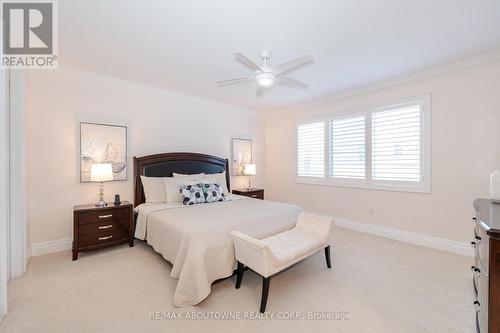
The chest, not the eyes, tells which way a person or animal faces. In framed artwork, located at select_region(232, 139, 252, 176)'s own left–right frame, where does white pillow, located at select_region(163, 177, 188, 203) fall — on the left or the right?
on its right

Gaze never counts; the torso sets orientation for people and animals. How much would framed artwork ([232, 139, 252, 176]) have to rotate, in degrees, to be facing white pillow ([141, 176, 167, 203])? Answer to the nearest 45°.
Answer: approximately 90° to its right

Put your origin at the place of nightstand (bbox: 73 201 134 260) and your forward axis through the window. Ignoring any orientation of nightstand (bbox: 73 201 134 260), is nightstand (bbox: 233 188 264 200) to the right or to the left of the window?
left

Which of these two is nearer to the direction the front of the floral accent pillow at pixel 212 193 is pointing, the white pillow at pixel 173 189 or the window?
the window

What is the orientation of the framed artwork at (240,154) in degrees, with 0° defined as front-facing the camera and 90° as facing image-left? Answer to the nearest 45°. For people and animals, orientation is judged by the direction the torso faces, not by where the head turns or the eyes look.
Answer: approximately 315°

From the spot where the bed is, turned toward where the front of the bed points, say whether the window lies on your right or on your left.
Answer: on your left

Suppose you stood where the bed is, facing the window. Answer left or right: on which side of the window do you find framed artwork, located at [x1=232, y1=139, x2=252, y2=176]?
left

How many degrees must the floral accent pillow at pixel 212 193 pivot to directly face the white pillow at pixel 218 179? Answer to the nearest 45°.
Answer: approximately 135° to its left
